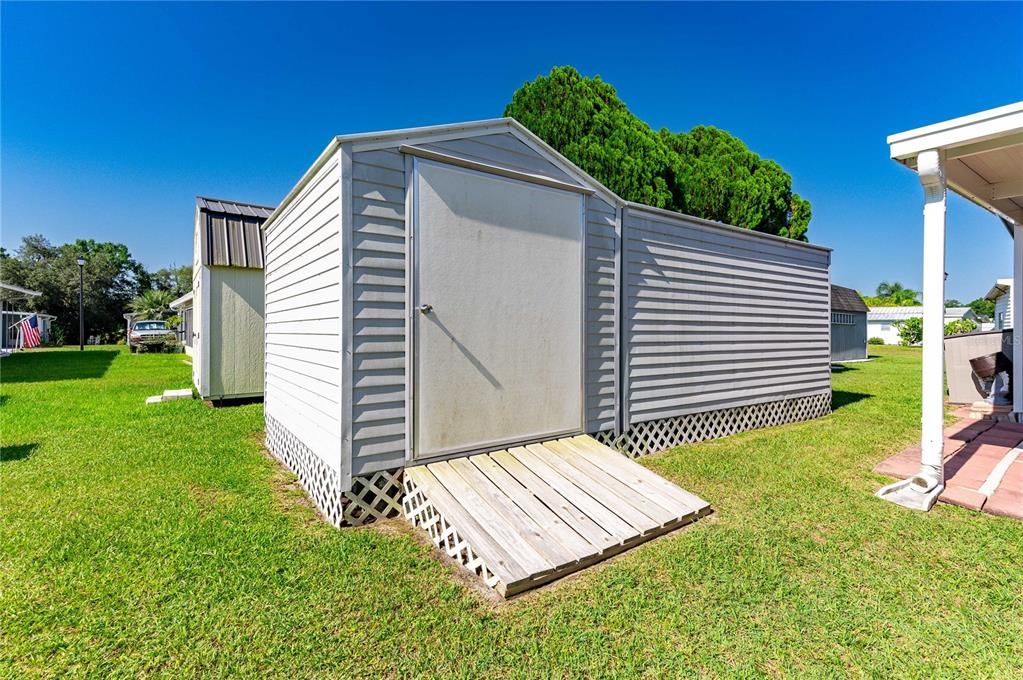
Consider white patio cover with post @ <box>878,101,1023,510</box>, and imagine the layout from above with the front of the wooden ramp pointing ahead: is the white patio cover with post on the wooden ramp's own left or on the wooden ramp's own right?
on the wooden ramp's own left

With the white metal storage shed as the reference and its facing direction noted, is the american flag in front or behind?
behind

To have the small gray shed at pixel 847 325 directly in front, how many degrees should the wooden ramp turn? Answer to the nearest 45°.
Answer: approximately 90° to its left

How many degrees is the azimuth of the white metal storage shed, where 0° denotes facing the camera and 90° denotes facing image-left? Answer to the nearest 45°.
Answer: approximately 315°

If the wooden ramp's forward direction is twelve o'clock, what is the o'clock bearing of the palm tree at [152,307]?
The palm tree is roughly at 6 o'clock from the wooden ramp.

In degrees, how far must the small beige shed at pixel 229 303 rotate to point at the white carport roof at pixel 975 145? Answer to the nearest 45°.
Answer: approximately 135° to its left

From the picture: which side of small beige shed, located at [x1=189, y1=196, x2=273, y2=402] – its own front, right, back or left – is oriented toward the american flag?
right

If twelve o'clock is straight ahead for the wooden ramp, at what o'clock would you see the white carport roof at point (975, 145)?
The white carport roof is roughly at 10 o'clock from the wooden ramp.

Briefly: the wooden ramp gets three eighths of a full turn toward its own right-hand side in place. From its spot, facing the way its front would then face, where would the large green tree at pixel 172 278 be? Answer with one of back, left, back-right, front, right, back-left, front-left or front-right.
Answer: front-right

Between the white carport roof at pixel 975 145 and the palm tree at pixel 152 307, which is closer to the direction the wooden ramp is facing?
the white carport roof
